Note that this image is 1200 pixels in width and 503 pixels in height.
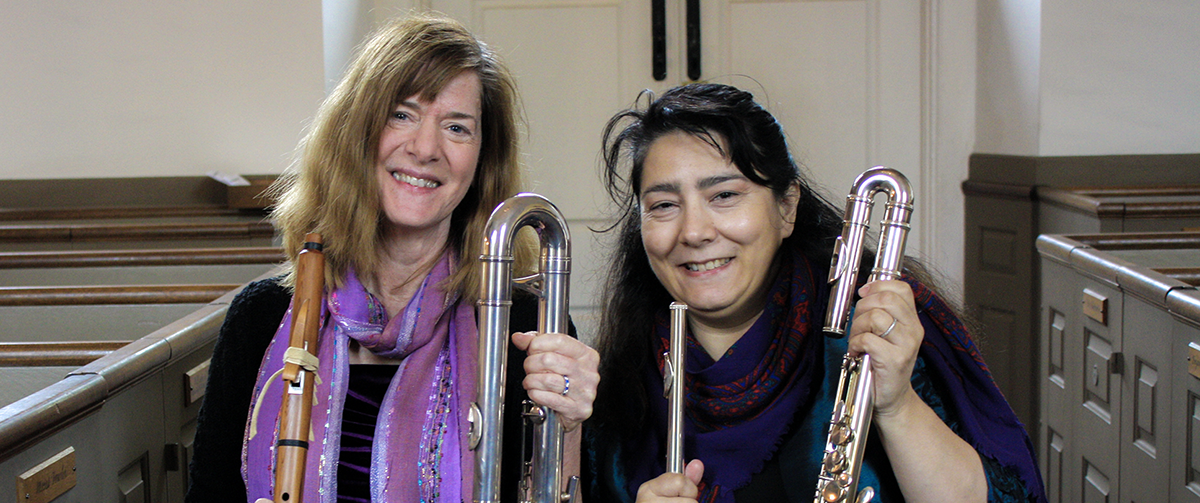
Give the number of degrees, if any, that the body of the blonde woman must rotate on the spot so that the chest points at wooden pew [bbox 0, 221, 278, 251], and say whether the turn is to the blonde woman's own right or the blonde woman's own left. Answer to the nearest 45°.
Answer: approximately 180°

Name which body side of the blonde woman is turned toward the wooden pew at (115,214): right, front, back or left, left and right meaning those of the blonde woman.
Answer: back

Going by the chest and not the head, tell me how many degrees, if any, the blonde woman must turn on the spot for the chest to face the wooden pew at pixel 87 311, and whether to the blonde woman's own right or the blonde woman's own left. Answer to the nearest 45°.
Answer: approximately 135° to the blonde woman's own right

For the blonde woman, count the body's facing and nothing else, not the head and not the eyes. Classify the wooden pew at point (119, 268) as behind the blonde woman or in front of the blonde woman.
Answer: behind

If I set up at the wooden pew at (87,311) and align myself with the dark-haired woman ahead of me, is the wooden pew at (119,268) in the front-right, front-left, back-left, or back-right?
back-left

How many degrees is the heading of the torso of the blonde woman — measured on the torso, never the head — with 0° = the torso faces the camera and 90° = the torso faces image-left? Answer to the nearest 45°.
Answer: approximately 0°
